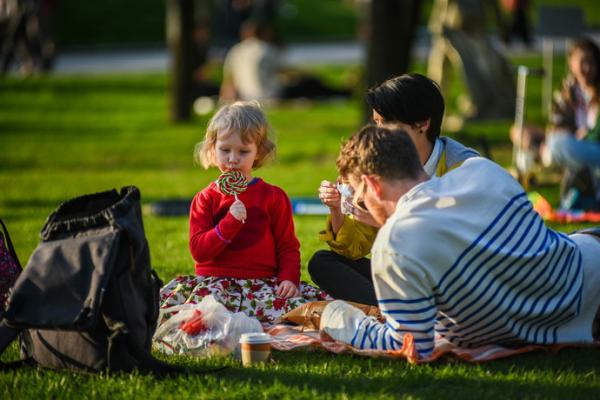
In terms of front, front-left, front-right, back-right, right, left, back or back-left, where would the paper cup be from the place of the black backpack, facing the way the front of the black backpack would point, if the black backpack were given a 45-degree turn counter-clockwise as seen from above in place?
left

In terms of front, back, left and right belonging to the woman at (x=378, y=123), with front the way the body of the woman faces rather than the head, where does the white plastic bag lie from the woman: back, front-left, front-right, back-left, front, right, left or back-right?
front-left

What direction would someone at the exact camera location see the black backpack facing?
facing the viewer and to the left of the viewer

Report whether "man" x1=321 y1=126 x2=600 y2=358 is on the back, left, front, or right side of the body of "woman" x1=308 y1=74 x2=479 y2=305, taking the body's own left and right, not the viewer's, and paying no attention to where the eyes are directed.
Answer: left

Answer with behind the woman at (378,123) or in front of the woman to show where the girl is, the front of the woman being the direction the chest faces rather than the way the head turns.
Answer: in front

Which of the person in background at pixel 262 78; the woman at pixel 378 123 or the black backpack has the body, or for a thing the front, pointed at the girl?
the woman

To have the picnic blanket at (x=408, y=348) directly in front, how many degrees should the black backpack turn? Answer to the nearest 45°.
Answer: approximately 135° to its left

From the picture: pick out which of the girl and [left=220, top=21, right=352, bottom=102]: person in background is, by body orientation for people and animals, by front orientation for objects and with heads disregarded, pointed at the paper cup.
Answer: the girl

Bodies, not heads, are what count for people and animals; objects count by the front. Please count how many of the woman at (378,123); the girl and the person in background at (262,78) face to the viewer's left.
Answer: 1

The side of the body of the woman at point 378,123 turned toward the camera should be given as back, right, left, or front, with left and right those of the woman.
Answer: left

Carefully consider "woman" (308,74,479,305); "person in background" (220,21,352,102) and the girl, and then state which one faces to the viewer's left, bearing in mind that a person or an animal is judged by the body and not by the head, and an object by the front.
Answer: the woman

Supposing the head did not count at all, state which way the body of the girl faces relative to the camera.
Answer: toward the camera

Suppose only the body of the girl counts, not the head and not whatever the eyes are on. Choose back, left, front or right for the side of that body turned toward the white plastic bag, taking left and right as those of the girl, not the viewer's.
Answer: front
